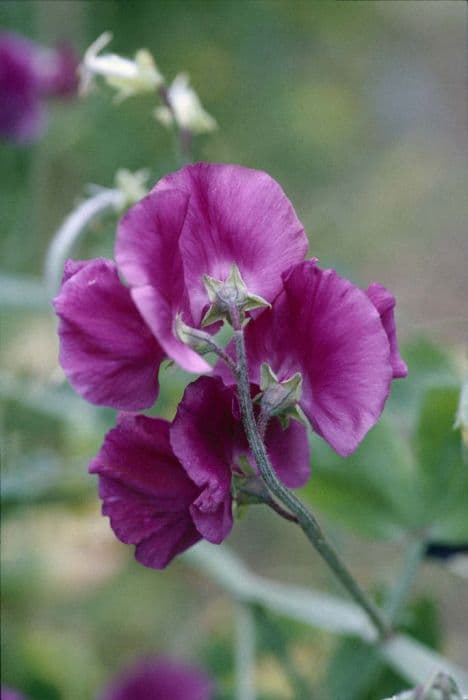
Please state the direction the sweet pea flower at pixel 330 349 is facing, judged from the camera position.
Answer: facing away from the viewer and to the right of the viewer

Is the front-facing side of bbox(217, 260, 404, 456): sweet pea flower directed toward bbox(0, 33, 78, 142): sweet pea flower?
no
